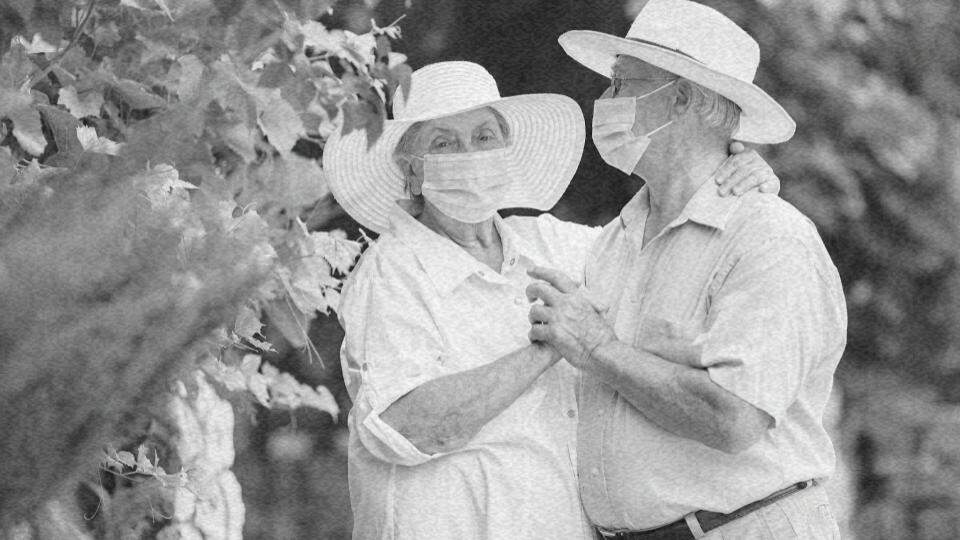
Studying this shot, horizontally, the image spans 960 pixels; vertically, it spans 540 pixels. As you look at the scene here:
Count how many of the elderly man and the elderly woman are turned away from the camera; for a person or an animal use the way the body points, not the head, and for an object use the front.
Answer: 0

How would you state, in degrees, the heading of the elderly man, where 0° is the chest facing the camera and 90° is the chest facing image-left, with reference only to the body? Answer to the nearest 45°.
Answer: approximately 45°

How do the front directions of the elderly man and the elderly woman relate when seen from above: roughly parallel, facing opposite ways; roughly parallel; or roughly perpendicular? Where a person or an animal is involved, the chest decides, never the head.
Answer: roughly perpendicular

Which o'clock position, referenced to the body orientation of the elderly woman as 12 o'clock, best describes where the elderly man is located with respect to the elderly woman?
The elderly man is roughly at 11 o'clock from the elderly woman.

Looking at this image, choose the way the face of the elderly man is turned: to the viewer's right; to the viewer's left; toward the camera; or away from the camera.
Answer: to the viewer's left
